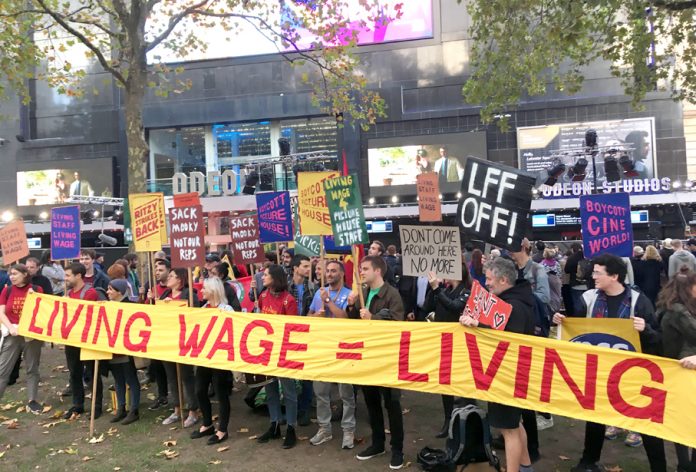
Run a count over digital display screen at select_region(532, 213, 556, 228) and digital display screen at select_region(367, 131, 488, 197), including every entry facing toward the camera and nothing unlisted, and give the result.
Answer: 2

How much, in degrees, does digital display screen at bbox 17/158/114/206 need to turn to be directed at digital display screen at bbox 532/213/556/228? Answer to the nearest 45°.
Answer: approximately 45° to its left

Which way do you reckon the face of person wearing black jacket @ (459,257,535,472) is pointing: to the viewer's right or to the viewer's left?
to the viewer's left

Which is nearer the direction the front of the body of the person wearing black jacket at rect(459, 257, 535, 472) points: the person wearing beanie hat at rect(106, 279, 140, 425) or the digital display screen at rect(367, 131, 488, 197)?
the person wearing beanie hat

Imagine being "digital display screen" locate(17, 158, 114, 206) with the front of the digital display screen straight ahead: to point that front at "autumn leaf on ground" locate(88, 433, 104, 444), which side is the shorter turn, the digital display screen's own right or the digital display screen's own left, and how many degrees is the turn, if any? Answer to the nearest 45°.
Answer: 0° — it already faces it

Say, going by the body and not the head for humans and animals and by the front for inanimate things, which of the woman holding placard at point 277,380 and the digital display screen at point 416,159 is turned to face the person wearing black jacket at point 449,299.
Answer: the digital display screen

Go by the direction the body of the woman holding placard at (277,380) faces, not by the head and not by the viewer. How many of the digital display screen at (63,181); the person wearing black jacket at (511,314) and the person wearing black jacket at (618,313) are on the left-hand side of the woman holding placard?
2

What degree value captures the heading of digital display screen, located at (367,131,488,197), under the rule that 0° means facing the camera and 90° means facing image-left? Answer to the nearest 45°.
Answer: approximately 0°
